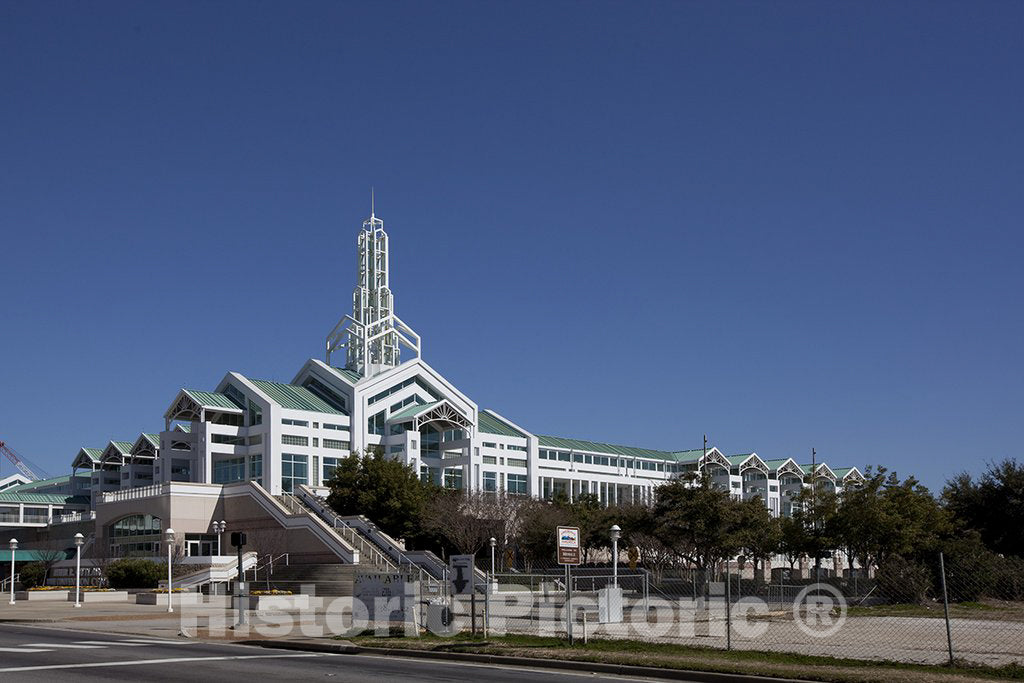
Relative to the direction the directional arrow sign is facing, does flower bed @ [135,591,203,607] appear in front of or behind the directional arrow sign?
behind

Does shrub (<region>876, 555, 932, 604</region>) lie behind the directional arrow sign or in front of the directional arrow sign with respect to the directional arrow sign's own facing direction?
behind

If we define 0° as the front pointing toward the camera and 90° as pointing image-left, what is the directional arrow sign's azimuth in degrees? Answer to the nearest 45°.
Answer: approximately 0°
